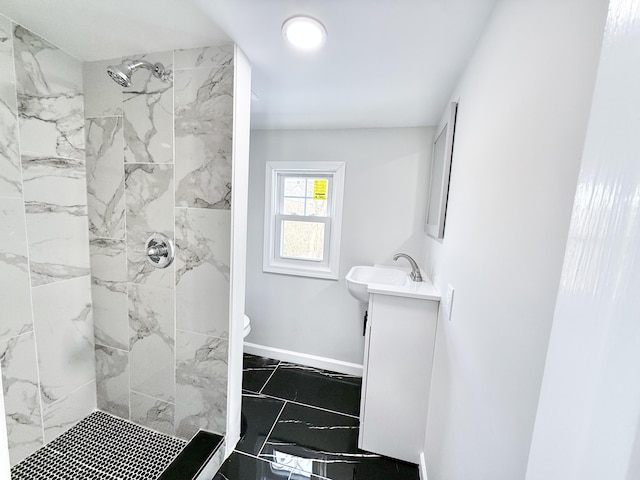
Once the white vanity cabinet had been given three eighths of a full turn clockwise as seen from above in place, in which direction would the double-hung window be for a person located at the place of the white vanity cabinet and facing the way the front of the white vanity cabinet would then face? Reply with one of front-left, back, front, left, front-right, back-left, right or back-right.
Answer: left

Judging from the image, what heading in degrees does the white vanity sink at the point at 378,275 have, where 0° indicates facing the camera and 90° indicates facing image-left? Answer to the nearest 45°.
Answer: approximately 90°

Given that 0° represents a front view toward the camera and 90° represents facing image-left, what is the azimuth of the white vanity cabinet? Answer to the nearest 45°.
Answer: approximately 90°

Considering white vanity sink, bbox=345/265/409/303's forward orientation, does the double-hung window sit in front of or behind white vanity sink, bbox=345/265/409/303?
in front
